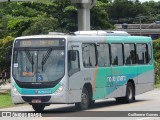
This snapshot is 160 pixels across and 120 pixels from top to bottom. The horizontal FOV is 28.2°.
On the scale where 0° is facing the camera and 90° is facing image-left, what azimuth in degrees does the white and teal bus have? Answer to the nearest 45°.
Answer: approximately 45°
